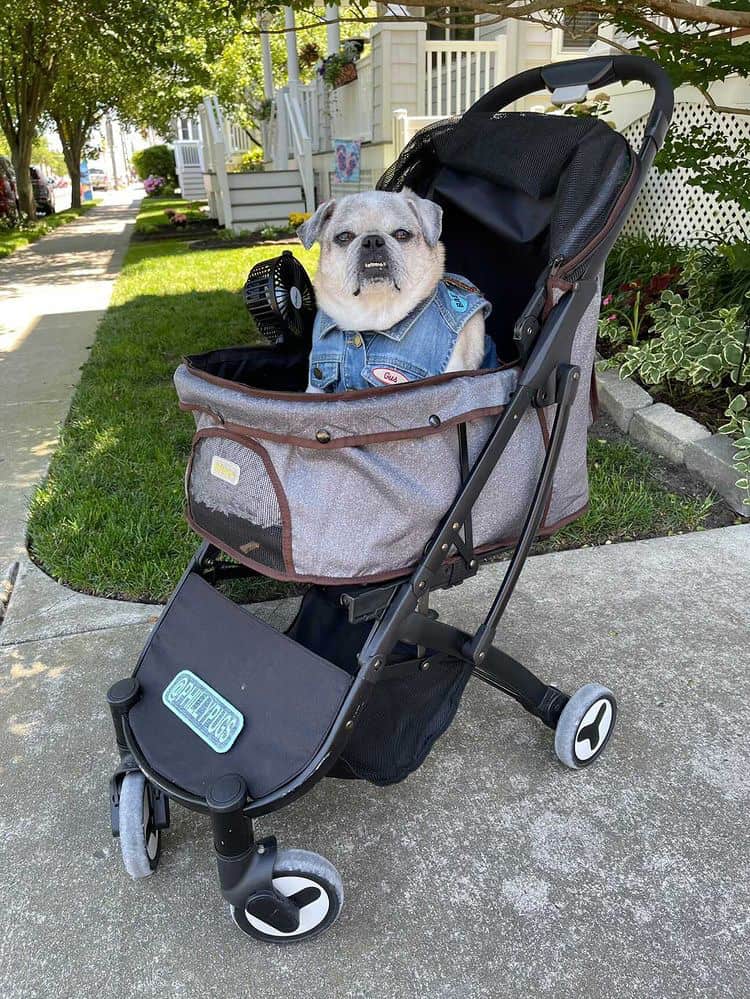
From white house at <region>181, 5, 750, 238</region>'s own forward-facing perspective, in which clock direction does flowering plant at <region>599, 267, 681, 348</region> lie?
The flowering plant is roughly at 10 o'clock from the white house.

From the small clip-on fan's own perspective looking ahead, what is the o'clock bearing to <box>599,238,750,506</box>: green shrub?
The green shrub is roughly at 9 o'clock from the small clip-on fan.

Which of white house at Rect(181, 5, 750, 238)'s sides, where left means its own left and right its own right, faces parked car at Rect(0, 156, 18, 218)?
right

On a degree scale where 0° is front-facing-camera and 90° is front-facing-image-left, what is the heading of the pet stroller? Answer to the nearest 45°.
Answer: approximately 45°

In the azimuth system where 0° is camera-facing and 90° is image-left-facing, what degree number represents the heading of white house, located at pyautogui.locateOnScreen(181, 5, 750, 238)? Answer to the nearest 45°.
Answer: approximately 45°

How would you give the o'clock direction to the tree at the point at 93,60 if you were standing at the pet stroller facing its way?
The tree is roughly at 4 o'clock from the pet stroller.

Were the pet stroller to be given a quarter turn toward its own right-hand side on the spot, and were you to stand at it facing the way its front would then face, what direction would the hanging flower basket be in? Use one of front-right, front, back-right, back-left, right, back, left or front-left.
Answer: front-right

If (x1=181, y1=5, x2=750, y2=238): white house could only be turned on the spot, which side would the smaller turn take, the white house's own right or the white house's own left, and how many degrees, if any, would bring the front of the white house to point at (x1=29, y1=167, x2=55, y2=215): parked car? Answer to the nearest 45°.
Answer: approximately 90° to the white house's own right
